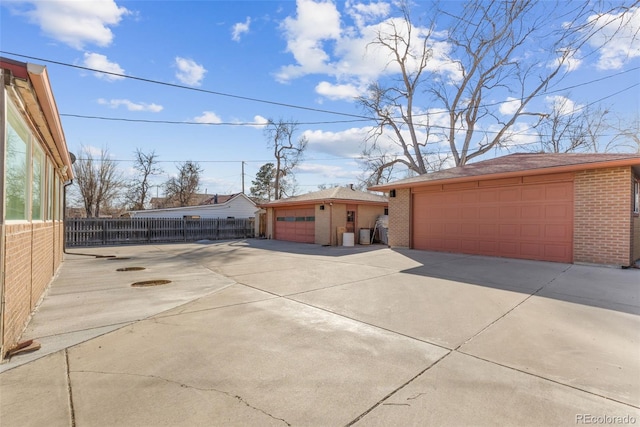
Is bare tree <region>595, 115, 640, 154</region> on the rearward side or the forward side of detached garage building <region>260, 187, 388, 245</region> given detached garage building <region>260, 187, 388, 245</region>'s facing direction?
on the rearward side

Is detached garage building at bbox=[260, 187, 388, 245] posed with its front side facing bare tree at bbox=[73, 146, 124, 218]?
no

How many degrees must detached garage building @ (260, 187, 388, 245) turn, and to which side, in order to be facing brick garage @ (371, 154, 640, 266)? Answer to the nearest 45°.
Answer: approximately 90° to its left

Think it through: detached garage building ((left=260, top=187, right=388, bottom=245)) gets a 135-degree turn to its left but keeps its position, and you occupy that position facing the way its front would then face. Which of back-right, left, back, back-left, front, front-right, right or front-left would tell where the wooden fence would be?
back

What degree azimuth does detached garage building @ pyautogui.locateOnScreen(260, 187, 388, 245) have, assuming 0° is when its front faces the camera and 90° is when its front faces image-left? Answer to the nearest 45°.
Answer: approximately 45°

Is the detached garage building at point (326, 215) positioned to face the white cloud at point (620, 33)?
no

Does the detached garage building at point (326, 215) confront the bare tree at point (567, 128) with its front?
no

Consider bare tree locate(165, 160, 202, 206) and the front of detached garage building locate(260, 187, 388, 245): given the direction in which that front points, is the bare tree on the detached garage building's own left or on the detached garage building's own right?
on the detached garage building's own right

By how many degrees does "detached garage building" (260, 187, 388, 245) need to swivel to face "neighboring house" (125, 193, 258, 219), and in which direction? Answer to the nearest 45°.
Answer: approximately 90° to its right

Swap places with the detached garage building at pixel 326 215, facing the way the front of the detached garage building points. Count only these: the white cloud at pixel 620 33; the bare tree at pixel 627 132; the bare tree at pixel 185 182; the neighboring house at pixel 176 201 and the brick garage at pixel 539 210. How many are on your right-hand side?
2

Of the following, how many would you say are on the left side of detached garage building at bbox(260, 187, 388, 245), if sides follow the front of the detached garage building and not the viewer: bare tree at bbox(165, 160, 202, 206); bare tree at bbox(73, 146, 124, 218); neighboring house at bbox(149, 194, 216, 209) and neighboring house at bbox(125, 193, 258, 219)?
0
